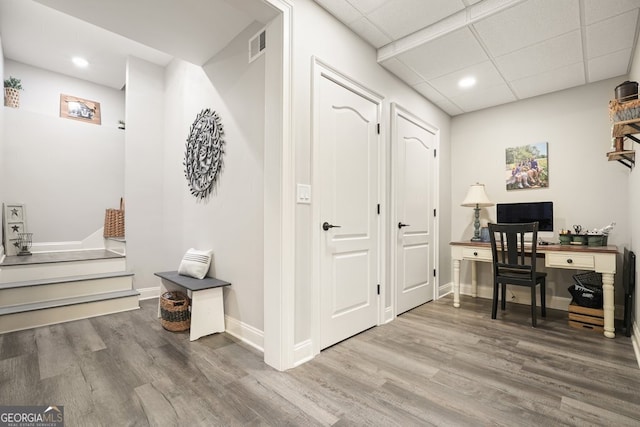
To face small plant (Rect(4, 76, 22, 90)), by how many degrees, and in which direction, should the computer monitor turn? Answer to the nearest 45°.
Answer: approximately 45° to its right

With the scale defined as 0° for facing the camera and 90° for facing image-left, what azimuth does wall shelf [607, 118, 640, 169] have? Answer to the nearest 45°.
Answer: approximately 90°

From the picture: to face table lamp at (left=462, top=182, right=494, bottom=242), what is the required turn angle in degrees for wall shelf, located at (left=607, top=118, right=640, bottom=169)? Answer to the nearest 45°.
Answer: approximately 45° to its right

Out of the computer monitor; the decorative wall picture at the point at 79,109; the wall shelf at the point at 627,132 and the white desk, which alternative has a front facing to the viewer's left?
the wall shelf

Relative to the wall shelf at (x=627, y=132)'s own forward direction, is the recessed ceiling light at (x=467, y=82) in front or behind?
in front

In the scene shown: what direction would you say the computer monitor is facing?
toward the camera

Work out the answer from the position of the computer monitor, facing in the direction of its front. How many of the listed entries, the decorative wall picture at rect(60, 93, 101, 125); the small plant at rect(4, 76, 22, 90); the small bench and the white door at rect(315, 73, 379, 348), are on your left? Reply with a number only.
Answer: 0

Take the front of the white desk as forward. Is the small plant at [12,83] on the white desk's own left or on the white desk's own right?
on the white desk's own right

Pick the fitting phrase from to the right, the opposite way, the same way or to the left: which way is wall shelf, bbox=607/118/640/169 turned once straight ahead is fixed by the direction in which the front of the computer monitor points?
to the right

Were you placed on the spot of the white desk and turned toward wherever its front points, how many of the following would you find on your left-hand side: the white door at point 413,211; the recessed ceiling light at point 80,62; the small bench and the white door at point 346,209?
0

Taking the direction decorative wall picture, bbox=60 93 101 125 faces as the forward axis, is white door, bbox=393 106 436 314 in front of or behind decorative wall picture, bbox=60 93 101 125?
in front
